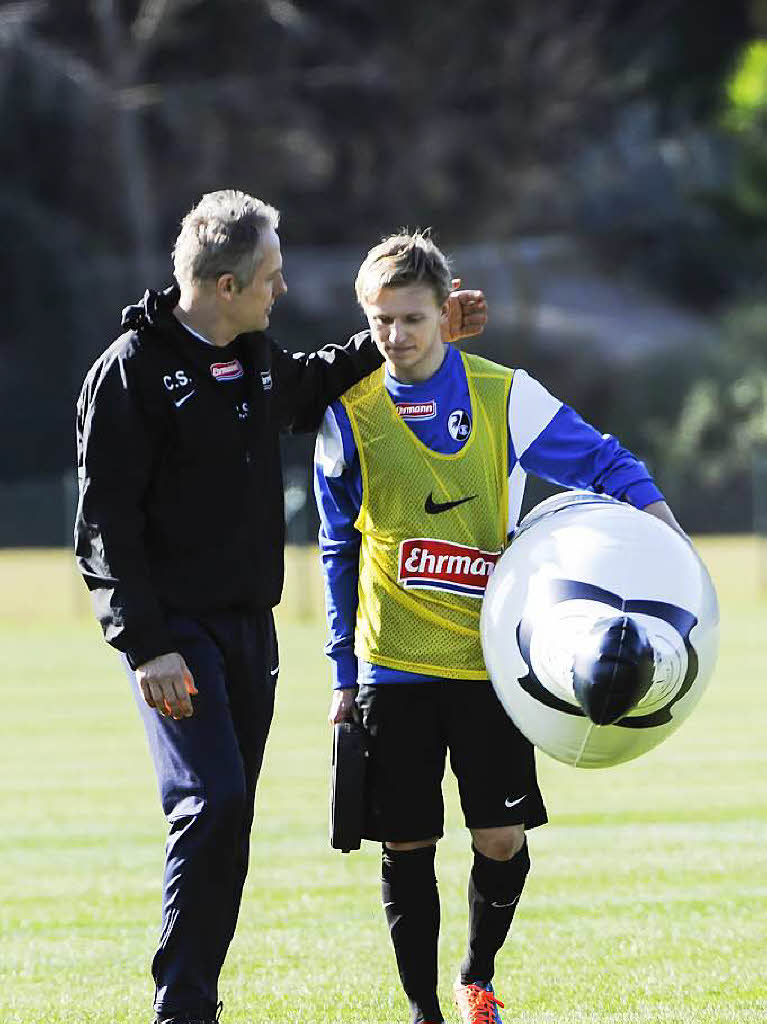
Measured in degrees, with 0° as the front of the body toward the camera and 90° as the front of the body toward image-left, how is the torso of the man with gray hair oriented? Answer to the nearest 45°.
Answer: approximately 315°

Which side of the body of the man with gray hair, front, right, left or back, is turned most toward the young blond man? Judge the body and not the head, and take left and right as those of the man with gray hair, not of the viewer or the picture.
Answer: left

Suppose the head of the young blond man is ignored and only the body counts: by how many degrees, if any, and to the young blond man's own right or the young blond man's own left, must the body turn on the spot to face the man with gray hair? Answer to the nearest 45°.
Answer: approximately 45° to the young blond man's own right

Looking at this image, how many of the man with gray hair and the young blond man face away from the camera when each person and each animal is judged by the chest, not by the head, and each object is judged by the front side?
0

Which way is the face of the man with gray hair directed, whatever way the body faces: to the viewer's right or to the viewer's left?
to the viewer's right
